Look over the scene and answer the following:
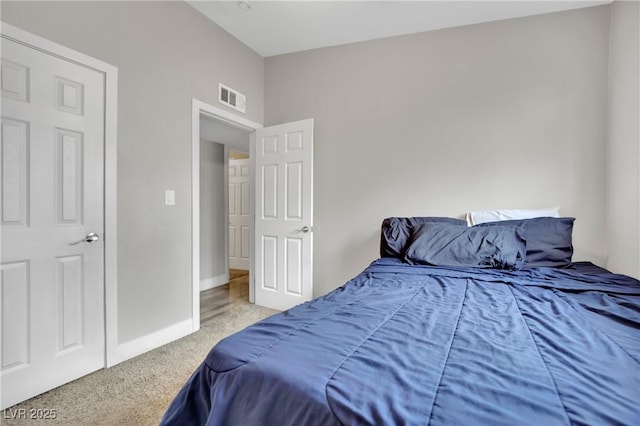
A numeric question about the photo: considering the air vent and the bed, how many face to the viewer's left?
0

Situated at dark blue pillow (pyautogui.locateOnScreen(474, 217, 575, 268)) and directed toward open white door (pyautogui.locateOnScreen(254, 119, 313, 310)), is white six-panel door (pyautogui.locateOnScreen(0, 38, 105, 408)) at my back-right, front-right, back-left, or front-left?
front-left

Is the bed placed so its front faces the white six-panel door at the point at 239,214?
no

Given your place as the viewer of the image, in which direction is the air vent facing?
facing the viewer and to the right of the viewer

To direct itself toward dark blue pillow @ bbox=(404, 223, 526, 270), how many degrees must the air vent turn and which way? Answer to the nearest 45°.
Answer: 0° — it already faces it

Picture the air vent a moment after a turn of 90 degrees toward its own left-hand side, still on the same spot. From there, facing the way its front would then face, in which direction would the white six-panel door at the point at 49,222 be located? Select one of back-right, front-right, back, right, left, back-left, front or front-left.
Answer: back

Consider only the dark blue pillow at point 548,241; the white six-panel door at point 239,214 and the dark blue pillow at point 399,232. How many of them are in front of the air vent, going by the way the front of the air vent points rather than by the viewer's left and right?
2

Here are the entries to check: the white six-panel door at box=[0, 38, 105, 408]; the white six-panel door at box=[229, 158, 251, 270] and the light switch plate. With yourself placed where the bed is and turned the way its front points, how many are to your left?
0

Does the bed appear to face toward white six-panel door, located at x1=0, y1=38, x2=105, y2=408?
no

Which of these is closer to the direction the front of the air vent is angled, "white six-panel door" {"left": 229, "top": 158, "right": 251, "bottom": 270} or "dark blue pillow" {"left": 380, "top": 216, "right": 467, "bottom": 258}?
the dark blue pillow

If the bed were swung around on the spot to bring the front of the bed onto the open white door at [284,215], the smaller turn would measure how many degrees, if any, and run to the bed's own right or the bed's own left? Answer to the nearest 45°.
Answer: approximately 135° to the bed's own right

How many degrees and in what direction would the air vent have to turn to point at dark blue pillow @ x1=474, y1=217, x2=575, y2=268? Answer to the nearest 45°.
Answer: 0° — it already faces it

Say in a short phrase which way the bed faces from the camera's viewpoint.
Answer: facing the viewer
